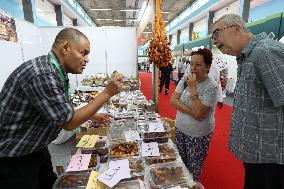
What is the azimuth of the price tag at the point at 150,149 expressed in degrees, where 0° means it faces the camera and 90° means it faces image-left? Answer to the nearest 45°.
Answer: approximately 0°

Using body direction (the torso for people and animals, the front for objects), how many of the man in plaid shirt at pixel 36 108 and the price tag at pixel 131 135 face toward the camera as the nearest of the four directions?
1

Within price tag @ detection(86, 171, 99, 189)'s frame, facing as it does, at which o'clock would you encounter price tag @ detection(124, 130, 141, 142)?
price tag @ detection(124, 130, 141, 142) is roughly at 7 o'clock from price tag @ detection(86, 171, 99, 189).

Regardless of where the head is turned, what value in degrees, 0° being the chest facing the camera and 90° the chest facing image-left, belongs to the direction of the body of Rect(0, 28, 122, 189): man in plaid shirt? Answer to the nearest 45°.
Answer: approximately 270°

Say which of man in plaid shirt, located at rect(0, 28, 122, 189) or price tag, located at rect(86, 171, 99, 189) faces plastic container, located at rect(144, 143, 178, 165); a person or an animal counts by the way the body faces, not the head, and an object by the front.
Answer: the man in plaid shirt

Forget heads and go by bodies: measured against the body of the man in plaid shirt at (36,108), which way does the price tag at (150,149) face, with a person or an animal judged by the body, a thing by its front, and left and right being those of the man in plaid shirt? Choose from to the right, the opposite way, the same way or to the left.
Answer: to the right
